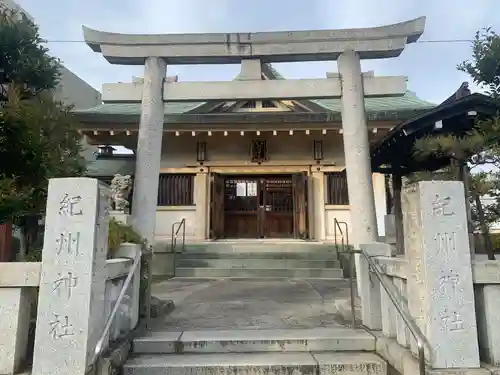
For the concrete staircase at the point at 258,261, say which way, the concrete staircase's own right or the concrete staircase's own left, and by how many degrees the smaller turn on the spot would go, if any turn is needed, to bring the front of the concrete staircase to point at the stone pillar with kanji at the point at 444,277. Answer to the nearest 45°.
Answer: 0° — it already faces it

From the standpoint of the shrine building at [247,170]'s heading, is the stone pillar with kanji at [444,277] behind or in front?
in front

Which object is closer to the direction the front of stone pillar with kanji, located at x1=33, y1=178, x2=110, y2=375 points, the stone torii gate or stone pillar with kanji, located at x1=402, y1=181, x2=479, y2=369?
the stone pillar with kanji

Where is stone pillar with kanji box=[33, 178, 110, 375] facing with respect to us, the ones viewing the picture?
facing the viewer

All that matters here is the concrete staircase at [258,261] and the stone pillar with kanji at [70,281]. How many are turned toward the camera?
2

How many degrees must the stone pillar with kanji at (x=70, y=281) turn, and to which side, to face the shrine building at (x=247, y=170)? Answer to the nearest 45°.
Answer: approximately 135° to its left

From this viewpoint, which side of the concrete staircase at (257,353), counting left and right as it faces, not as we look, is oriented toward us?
front

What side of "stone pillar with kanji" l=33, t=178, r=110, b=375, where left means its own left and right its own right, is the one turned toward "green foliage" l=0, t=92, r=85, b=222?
back

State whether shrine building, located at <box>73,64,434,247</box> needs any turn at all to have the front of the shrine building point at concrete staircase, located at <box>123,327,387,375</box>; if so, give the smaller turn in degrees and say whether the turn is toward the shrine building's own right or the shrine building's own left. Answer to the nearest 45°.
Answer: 0° — it already faces it

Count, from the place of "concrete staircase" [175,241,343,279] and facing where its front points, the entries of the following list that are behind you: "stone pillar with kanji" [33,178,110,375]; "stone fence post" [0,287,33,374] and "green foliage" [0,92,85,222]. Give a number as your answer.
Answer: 0

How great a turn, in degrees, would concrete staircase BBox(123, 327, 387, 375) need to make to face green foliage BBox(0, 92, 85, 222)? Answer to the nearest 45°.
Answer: approximately 90° to its right
